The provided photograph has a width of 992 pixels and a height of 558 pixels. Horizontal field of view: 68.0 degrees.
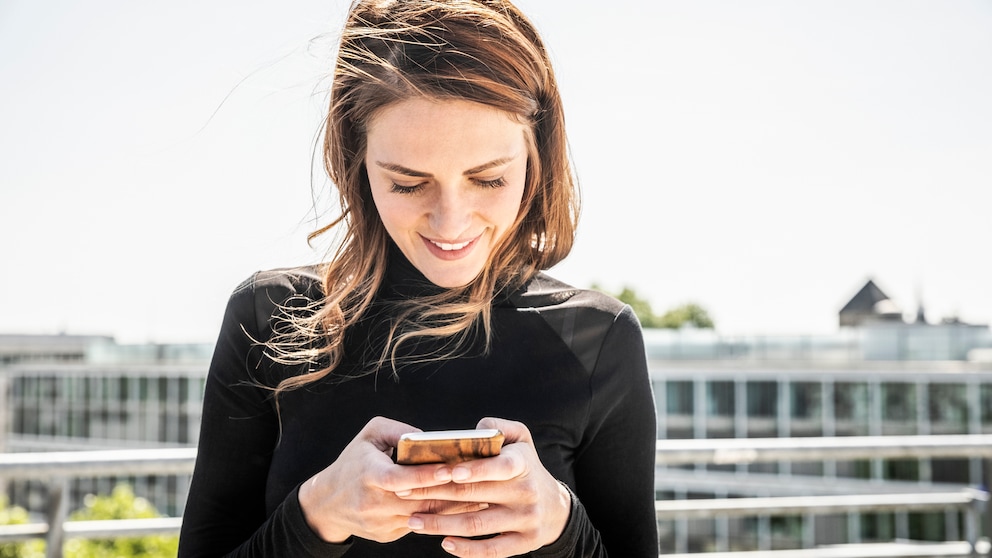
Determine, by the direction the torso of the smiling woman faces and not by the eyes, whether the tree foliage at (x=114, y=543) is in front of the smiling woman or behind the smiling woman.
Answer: behind

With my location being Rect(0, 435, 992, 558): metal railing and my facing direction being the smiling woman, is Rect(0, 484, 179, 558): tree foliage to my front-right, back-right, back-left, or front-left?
back-right

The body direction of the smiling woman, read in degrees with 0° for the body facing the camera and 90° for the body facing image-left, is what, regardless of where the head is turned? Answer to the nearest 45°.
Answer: approximately 0°

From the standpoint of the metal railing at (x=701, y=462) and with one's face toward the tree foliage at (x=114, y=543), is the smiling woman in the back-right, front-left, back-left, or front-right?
back-left

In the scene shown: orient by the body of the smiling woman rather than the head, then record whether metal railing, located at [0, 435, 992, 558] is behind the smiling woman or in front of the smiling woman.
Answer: behind
